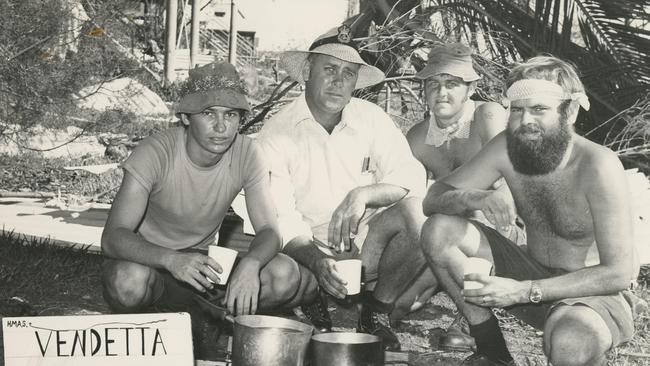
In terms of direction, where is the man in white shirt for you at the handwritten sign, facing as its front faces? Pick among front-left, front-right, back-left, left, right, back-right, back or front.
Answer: back-left

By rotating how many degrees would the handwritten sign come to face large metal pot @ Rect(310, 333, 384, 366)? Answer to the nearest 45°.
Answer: approximately 90° to its left

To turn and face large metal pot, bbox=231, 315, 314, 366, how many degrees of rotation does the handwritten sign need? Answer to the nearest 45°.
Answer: approximately 90° to its left

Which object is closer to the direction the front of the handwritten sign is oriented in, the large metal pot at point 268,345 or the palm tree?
the large metal pot

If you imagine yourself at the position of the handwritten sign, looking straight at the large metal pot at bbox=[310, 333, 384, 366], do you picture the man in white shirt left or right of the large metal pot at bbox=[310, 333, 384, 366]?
left

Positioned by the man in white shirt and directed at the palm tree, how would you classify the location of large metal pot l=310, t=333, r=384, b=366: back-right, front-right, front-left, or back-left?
back-right

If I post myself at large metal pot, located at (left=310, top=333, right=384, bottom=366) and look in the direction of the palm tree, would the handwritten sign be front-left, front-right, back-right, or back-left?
back-left

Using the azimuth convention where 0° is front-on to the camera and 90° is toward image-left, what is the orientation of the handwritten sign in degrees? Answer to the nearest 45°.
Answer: approximately 0°

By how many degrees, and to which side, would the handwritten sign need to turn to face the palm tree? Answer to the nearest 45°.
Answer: approximately 135° to its left

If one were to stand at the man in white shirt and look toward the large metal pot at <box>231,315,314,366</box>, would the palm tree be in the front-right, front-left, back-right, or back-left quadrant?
back-left
